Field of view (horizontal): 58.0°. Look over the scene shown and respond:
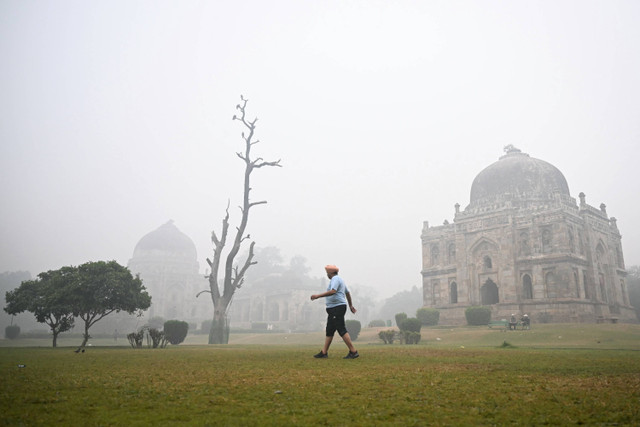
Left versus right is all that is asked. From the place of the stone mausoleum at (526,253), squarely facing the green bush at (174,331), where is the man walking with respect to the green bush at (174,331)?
left
